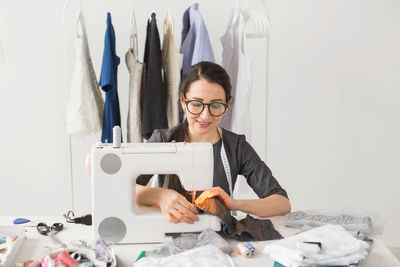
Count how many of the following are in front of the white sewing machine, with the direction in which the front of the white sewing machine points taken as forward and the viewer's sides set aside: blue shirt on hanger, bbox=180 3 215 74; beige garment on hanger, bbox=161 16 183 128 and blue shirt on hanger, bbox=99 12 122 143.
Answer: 3

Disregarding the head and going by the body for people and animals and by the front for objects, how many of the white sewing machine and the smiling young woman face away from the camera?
1

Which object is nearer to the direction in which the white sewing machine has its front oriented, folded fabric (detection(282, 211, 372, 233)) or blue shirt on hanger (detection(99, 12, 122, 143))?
the blue shirt on hanger

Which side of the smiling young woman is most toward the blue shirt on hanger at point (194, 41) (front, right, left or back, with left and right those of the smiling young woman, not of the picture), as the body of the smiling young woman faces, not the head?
back

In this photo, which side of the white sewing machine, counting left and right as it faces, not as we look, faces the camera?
back

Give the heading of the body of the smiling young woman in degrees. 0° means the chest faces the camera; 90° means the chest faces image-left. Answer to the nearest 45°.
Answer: approximately 0°

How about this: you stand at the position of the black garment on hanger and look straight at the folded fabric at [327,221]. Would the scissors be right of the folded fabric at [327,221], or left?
right

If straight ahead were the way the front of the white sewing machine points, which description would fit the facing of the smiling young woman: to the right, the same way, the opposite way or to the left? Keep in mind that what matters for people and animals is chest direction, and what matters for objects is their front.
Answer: the opposite way

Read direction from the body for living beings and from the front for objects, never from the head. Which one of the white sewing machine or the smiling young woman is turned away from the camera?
the white sewing machine

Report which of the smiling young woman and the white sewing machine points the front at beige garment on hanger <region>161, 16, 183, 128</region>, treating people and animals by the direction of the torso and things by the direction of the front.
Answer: the white sewing machine

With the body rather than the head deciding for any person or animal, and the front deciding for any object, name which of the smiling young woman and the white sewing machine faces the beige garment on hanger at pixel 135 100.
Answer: the white sewing machine

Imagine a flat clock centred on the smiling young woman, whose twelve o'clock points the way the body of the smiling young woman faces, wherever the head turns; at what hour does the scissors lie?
The scissors is roughly at 2 o'clock from the smiling young woman.

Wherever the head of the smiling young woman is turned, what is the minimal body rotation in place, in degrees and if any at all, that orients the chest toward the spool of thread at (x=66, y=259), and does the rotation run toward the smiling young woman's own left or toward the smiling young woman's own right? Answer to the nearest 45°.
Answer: approximately 45° to the smiling young woman's own right

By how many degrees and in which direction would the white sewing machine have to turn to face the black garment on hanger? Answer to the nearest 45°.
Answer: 0° — it already faces it

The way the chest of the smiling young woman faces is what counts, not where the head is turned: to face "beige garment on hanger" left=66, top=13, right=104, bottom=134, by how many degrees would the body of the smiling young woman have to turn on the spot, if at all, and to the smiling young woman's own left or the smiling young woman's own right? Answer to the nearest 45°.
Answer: approximately 135° to the smiling young woman's own right

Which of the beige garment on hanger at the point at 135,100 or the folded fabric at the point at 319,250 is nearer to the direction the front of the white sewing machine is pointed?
the beige garment on hanger

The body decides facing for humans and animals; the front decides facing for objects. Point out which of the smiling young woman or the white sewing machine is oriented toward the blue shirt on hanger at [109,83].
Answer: the white sewing machine

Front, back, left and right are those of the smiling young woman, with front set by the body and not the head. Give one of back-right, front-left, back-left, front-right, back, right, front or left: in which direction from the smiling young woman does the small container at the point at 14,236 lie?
front-right
